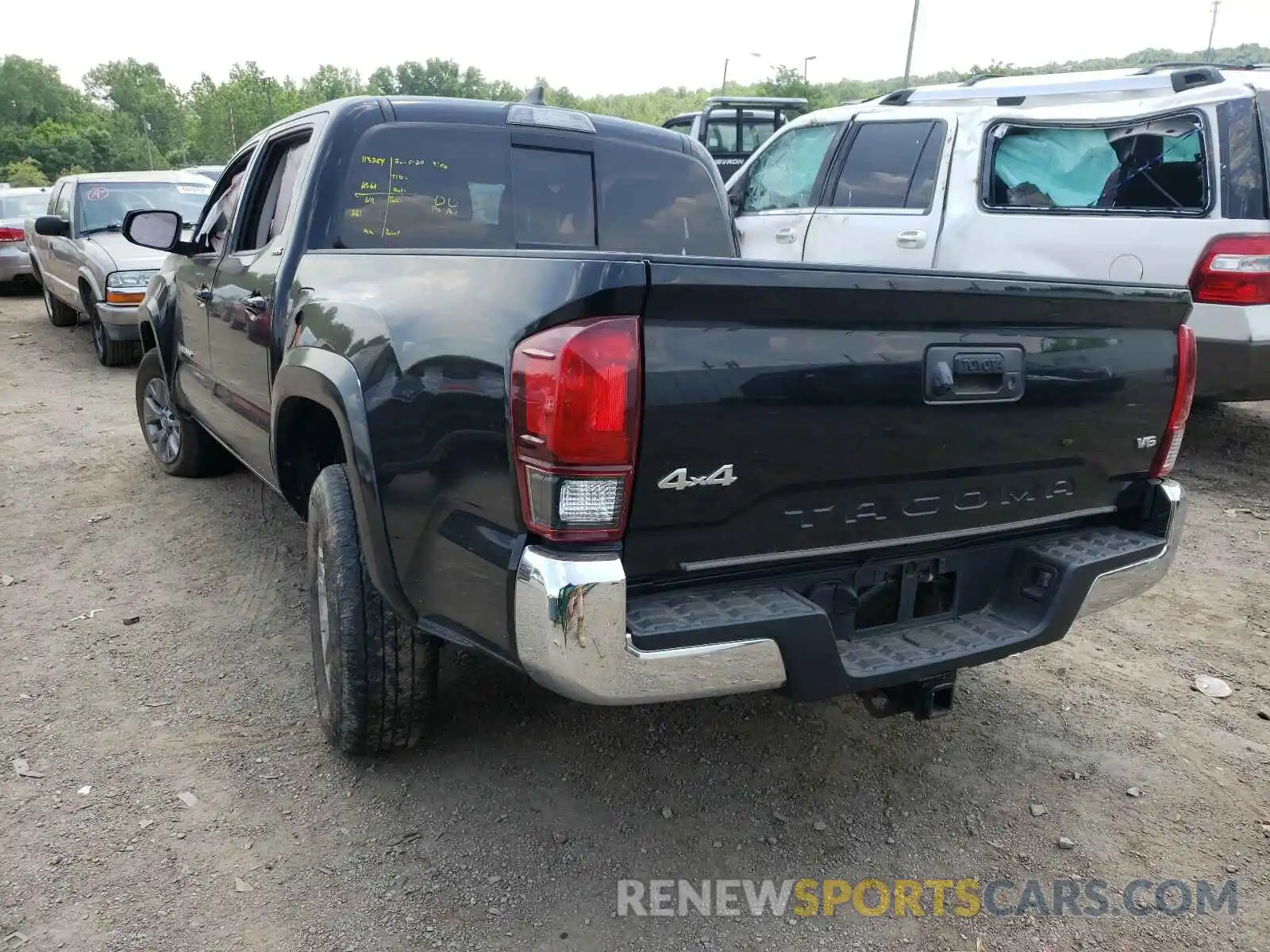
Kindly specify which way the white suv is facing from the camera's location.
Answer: facing away from the viewer and to the left of the viewer

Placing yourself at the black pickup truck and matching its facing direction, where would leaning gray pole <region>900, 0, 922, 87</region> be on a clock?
The leaning gray pole is roughly at 2 o'clock from the black pickup truck.

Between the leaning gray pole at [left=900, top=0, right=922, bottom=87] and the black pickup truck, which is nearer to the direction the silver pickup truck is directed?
the black pickup truck

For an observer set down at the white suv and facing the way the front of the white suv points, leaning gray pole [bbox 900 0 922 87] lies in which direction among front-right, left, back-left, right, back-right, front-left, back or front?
front-right

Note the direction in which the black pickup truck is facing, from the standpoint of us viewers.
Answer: facing away from the viewer and to the left of the viewer

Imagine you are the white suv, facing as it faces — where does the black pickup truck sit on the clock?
The black pickup truck is roughly at 8 o'clock from the white suv.

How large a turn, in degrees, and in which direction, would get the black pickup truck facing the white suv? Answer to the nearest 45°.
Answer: approximately 90° to its right

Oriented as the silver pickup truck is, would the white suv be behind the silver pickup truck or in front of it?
in front

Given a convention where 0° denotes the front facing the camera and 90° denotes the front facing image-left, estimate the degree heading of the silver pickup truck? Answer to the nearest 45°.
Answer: approximately 315°
